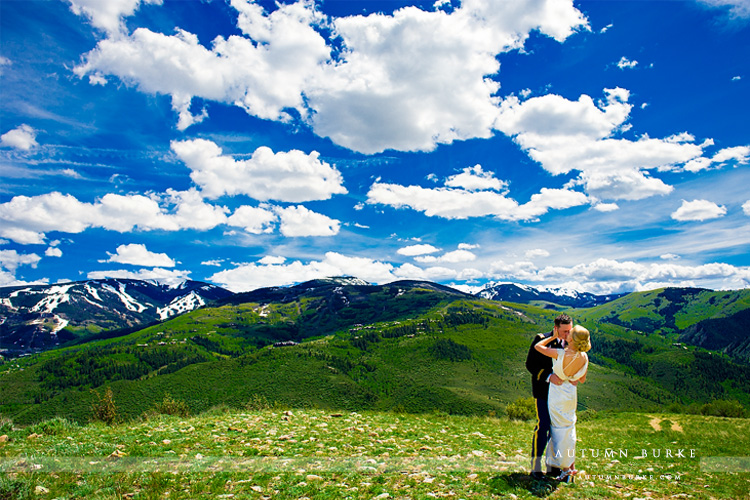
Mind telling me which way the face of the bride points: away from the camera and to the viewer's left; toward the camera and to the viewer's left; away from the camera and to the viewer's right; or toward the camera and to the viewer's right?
away from the camera and to the viewer's left

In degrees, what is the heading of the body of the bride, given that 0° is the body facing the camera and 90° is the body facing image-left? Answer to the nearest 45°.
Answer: approximately 135°

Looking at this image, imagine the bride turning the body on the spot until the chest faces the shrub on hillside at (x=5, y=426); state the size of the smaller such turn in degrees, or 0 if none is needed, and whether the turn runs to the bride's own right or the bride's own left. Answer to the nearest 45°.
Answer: approximately 45° to the bride's own left

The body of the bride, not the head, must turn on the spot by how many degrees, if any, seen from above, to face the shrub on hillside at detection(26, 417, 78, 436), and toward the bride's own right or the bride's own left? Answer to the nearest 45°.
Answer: approximately 45° to the bride's own left

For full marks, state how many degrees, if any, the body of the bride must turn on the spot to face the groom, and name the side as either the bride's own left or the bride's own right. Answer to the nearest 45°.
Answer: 0° — they already face them
